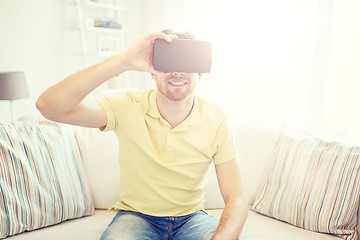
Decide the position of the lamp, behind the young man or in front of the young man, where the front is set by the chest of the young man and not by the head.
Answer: behind

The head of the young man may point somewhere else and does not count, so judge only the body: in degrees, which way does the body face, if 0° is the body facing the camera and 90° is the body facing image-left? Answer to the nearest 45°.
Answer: approximately 0°

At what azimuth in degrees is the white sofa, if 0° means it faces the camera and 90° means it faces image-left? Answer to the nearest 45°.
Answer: approximately 0°

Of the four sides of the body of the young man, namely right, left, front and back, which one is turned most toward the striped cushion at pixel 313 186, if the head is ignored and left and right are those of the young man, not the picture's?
left

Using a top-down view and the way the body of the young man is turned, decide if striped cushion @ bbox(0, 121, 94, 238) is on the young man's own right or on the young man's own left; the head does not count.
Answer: on the young man's own right
